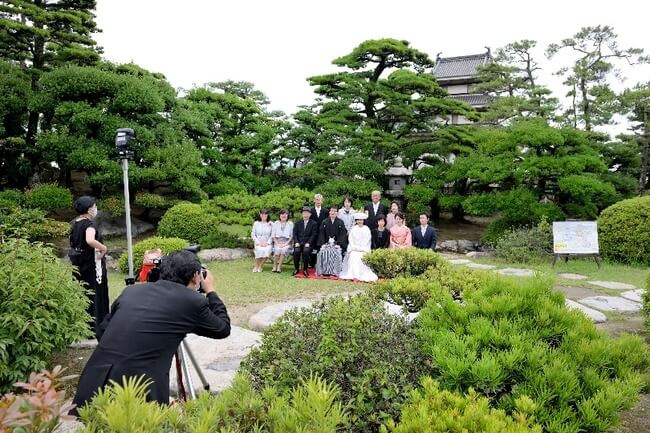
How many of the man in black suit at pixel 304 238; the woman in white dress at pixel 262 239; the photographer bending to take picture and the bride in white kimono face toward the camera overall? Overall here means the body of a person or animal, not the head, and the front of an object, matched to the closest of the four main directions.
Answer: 3

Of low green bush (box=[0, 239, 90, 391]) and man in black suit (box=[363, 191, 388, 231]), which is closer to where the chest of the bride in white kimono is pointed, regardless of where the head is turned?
the low green bush

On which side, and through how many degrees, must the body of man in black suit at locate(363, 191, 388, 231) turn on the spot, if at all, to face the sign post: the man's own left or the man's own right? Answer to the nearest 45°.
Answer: approximately 90° to the man's own left

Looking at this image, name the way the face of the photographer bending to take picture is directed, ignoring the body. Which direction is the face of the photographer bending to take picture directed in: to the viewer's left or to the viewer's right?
to the viewer's right

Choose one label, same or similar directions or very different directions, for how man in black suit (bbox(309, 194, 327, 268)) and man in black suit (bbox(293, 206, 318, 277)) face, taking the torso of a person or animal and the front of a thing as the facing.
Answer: same or similar directions

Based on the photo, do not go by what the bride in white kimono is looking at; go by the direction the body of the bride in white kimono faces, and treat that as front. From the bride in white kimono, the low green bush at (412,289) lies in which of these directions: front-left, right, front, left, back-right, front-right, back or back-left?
front

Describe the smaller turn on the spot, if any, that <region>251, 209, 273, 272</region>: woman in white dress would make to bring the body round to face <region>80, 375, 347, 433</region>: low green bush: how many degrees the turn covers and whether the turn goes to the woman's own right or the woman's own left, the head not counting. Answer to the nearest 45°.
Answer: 0° — they already face it

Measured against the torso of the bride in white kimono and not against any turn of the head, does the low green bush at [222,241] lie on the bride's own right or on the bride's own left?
on the bride's own right

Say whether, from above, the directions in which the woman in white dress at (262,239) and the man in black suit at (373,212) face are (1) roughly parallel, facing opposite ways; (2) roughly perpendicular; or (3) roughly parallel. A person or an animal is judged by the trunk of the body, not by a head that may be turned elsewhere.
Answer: roughly parallel

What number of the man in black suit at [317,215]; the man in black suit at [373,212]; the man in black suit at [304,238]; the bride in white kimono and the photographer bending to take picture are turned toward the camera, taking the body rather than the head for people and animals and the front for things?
4

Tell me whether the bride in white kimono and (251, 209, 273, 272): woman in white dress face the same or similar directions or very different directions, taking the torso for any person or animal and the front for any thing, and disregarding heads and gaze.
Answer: same or similar directions

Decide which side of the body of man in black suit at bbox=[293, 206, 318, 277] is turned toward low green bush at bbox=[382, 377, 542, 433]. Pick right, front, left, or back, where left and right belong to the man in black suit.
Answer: front

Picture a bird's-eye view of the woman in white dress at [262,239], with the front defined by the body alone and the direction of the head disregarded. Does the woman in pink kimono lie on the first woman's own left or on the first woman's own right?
on the first woman's own left

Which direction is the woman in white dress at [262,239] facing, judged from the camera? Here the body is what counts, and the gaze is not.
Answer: toward the camera

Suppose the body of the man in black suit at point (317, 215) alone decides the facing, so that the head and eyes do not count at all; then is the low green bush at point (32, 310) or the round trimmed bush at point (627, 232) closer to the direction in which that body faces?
the low green bush

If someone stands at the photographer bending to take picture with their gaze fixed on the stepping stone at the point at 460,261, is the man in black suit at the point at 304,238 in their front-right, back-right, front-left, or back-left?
front-left
